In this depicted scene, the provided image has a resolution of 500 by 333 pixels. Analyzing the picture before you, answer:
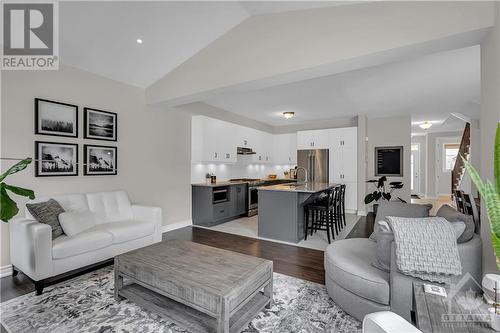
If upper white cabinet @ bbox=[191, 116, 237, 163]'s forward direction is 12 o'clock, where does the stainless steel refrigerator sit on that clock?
The stainless steel refrigerator is roughly at 10 o'clock from the upper white cabinet.

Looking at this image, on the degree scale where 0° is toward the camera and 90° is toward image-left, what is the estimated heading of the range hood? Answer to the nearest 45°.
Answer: approximately 315°

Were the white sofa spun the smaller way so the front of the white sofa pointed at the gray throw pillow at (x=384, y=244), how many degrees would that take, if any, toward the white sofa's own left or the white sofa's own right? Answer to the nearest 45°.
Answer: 0° — it already faces it

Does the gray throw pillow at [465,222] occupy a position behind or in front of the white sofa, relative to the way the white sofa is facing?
in front

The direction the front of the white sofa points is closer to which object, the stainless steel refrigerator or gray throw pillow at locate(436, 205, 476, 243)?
the gray throw pillow

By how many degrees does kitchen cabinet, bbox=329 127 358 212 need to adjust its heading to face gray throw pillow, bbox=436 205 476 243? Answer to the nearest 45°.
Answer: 0° — it already faces it

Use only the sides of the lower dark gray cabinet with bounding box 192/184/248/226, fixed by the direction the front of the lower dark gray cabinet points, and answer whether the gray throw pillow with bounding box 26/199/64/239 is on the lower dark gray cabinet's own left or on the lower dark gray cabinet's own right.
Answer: on the lower dark gray cabinet's own right

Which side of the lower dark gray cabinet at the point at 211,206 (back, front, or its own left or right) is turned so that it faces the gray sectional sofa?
front

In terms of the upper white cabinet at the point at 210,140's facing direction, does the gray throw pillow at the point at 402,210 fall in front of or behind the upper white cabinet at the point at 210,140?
in front

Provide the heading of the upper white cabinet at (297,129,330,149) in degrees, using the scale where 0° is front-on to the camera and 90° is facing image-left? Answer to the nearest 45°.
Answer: approximately 0°

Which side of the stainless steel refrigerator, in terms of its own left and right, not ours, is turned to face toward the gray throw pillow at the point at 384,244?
front

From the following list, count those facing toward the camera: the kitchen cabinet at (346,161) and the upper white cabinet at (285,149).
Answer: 2
